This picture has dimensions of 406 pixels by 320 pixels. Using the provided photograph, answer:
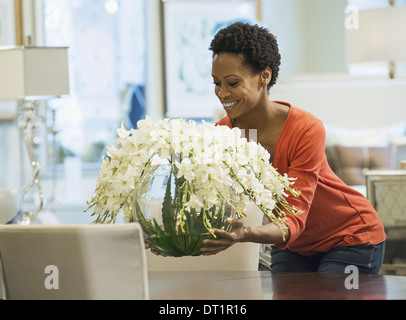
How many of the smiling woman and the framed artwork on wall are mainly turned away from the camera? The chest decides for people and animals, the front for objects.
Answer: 0

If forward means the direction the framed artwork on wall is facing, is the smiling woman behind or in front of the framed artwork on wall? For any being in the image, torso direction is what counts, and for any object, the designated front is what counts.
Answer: in front

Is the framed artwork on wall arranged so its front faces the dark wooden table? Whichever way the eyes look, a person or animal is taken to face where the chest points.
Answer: yes

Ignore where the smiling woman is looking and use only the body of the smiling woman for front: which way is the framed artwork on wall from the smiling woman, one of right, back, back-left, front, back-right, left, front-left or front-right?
back-right

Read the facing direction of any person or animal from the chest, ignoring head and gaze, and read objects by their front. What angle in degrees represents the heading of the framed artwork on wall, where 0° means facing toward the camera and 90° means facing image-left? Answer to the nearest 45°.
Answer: approximately 0°

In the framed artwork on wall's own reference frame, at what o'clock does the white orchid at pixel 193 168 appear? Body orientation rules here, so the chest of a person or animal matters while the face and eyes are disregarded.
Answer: The white orchid is roughly at 12 o'clock from the framed artwork on wall.

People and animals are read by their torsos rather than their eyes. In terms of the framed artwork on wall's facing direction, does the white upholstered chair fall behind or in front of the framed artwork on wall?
in front

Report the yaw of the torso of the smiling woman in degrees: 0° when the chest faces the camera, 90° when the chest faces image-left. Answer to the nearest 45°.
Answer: approximately 45°

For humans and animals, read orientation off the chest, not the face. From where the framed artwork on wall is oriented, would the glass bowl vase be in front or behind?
in front
